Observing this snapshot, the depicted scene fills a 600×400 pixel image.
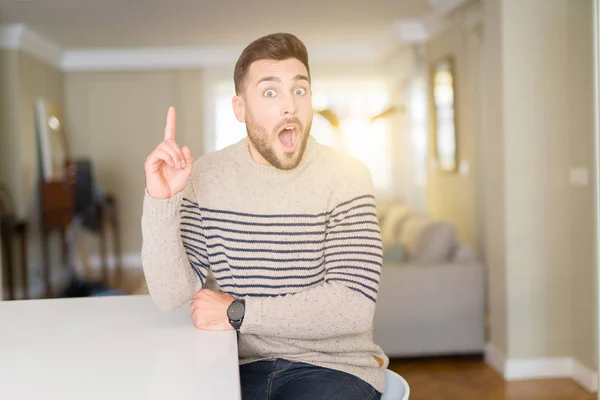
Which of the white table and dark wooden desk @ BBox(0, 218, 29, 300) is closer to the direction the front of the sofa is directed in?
the dark wooden desk

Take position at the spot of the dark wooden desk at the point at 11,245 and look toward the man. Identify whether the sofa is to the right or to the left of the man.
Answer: left

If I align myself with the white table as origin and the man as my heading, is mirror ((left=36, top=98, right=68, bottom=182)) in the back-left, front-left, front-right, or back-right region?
front-left

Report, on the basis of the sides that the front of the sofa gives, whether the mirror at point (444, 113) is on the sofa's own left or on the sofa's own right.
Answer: on the sofa's own right

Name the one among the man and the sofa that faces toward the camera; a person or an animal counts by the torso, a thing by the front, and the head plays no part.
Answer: the man

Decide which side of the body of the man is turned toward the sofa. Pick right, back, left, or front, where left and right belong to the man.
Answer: back

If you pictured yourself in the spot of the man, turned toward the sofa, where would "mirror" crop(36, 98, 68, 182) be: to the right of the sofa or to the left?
left

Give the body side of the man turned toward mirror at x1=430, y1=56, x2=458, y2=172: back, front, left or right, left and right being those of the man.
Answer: back

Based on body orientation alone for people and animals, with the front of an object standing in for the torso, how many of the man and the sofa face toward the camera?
1

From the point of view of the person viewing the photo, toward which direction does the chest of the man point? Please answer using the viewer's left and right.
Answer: facing the viewer
